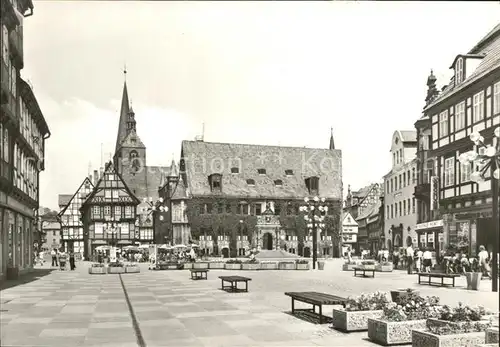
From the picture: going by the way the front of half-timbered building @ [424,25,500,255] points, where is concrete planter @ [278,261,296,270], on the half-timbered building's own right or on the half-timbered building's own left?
on the half-timbered building's own right

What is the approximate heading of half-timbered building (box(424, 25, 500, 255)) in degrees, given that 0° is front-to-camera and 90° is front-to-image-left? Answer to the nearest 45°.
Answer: approximately 45°

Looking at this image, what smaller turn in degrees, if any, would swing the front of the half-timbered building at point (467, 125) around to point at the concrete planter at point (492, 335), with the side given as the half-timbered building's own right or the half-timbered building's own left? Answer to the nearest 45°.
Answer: approximately 45° to the half-timbered building's own left
